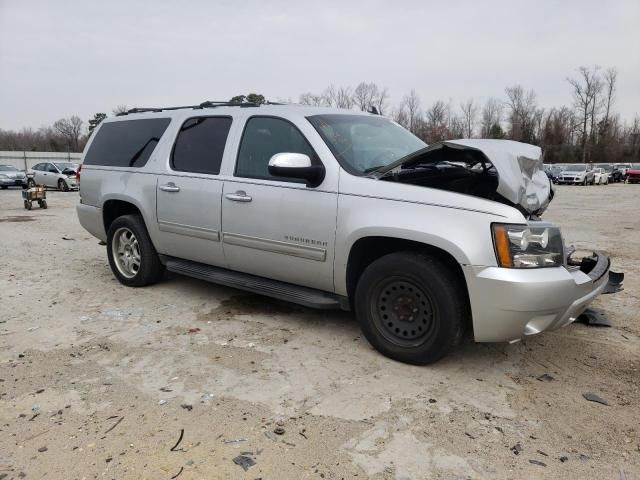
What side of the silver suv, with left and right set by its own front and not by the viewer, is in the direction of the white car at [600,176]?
left

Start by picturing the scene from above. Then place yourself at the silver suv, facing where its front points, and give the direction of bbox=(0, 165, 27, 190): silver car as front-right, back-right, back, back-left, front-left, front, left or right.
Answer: back

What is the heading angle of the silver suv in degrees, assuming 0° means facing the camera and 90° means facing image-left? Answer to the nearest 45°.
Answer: approximately 315°

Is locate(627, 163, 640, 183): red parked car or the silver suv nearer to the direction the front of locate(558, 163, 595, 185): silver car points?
the silver suv

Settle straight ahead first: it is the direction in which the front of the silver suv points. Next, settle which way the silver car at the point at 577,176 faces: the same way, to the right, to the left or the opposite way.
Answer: to the right

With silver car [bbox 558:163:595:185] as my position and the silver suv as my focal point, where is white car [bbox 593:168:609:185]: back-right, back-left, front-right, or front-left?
back-left

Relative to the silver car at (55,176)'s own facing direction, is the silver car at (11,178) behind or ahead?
behind

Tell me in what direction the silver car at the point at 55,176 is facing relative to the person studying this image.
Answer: facing the viewer and to the right of the viewer

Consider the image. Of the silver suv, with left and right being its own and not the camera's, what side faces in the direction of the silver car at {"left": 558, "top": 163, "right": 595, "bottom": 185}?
left

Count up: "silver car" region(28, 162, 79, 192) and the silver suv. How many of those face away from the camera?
0
